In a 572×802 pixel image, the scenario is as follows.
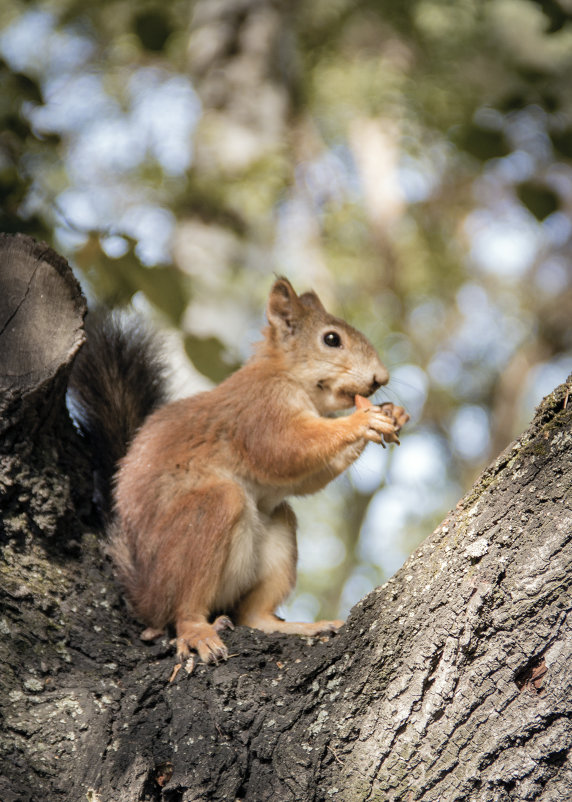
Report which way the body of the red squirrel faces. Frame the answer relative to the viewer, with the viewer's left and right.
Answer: facing to the right of the viewer
